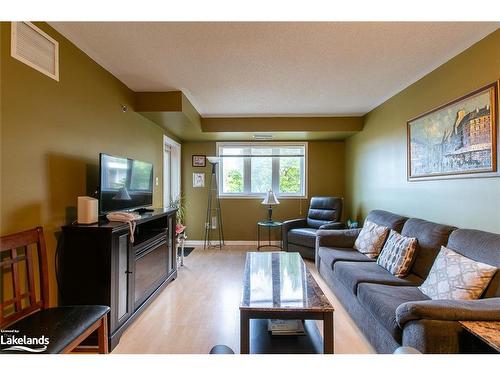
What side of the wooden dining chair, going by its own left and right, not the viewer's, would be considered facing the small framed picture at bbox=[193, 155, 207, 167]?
left

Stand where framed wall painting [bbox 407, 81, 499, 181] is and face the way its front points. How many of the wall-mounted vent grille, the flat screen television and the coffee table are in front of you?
3

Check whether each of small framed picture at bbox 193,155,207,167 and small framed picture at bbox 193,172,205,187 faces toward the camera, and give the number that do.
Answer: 2

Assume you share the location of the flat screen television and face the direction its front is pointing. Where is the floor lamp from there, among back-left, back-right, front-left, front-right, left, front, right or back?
left

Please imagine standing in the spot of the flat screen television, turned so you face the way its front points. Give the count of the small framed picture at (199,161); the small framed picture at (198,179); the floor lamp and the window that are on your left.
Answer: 4

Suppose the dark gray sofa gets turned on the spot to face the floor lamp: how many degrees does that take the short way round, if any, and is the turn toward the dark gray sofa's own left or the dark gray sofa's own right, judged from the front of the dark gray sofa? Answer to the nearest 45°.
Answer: approximately 90° to the dark gray sofa's own right

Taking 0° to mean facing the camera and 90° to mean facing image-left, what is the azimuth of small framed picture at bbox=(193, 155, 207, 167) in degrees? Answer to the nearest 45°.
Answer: approximately 0°

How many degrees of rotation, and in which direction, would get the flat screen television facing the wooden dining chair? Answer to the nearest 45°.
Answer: approximately 90° to its right

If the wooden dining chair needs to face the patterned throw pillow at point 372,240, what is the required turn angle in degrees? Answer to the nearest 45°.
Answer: approximately 45° to its left

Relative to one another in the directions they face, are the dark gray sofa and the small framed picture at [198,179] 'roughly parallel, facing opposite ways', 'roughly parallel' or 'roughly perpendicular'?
roughly perpendicular

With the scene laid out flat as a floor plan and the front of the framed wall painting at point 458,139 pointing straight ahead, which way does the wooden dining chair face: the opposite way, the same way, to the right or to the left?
the opposite way

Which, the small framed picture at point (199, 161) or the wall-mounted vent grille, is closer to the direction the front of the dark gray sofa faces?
the wall-mounted vent grille

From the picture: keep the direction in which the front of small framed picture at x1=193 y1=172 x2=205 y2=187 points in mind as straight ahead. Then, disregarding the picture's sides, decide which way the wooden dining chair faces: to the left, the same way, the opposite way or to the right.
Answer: to the left
